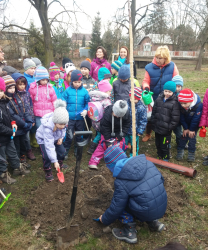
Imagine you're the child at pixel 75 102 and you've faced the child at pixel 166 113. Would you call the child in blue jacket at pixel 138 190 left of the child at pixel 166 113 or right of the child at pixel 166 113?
right

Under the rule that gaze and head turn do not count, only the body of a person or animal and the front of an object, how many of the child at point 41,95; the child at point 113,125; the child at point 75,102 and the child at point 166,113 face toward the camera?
4

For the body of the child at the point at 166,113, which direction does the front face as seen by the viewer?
toward the camera

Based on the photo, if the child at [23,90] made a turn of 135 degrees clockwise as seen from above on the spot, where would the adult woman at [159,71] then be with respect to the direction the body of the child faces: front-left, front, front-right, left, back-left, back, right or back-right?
back

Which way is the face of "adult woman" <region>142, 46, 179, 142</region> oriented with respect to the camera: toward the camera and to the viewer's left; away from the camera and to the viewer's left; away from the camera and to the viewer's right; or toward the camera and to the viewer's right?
toward the camera and to the viewer's left

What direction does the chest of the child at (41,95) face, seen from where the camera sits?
toward the camera

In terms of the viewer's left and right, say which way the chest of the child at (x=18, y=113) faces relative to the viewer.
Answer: facing the viewer and to the right of the viewer

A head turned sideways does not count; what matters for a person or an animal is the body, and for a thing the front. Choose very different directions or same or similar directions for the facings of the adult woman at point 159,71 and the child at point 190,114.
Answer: same or similar directions

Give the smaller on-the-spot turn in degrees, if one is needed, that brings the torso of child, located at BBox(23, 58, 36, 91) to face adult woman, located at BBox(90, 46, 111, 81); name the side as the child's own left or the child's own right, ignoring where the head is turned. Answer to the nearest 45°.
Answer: approximately 45° to the child's own left

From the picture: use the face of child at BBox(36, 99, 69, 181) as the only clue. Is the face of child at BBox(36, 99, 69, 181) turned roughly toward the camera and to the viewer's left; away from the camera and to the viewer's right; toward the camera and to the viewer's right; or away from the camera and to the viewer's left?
toward the camera and to the viewer's right

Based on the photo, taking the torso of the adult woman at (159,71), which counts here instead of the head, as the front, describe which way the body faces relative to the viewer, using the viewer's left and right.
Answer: facing the viewer and to the left of the viewer

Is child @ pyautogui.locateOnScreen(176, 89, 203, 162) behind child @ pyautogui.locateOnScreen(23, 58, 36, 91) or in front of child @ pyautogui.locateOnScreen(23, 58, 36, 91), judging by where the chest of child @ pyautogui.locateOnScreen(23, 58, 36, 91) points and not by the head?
in front

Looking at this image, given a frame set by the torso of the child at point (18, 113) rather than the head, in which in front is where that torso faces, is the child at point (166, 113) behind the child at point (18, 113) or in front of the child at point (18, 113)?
in front

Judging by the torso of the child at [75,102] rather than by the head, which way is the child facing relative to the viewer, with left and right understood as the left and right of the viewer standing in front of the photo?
facing the viewer
